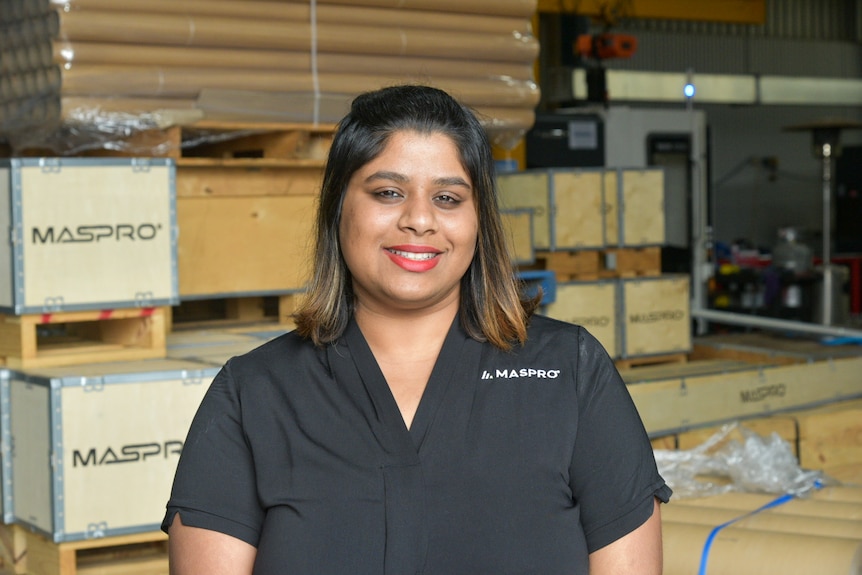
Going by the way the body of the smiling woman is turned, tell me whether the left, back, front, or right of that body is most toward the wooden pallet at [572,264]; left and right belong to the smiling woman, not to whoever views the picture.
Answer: back

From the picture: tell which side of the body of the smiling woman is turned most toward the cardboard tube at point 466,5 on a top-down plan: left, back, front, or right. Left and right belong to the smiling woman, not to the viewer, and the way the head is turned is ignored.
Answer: back

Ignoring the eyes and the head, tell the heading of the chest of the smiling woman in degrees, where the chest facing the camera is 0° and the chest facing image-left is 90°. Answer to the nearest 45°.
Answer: approximately 0°

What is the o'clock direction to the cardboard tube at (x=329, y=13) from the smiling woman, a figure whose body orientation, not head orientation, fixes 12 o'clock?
The cardboard tube is roughly at 6 o'clock from the smiling woman.

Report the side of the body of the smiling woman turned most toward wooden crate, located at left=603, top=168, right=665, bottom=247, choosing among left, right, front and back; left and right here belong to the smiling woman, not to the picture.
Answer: back

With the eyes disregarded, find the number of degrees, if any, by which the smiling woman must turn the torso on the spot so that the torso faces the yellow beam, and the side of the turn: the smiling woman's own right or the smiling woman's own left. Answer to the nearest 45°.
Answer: approximately 180°

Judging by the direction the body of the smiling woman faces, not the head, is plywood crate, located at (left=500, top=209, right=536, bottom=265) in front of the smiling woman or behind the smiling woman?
behind
